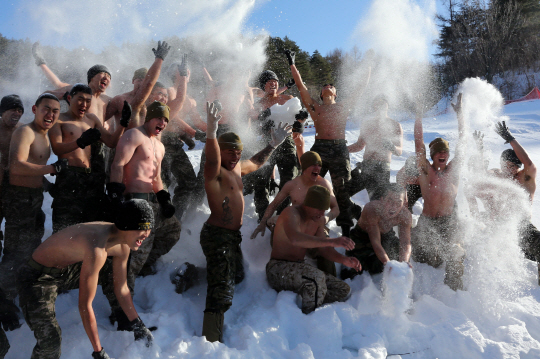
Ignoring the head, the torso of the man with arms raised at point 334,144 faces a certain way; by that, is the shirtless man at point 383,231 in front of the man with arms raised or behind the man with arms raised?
in front

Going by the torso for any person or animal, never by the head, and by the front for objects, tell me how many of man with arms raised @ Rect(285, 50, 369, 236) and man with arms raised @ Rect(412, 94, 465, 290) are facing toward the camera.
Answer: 2

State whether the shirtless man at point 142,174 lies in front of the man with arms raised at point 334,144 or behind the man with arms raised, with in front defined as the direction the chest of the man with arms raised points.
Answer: in front

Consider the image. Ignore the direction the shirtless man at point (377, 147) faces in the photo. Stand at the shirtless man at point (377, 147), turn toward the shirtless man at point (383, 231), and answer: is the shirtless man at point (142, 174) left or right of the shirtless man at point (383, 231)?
right

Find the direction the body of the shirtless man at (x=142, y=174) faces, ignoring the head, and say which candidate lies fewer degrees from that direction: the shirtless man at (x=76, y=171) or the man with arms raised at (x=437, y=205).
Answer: the man with arms raised

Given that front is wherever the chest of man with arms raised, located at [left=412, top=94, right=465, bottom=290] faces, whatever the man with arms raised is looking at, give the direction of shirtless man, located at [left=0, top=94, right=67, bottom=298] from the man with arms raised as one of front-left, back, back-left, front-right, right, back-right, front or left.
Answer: front-right

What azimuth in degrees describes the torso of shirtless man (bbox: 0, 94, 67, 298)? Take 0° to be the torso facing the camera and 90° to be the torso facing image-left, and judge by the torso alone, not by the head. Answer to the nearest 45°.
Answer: approximately 315°

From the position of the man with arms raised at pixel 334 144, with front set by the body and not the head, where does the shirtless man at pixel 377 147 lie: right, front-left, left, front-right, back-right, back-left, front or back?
back-left

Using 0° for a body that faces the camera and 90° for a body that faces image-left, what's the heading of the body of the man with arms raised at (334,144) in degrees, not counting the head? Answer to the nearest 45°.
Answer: approximately 0°

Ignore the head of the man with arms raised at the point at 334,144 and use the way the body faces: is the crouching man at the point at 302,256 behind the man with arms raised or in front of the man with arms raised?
in front
